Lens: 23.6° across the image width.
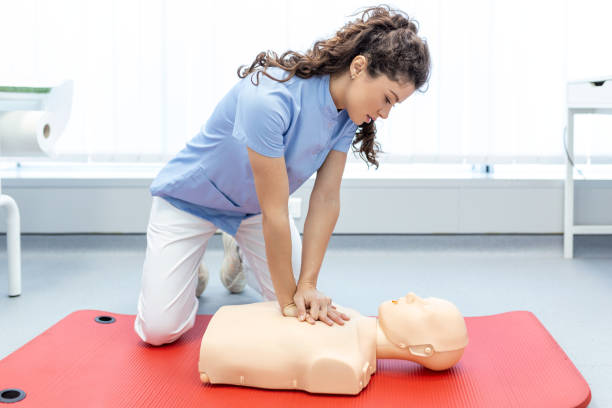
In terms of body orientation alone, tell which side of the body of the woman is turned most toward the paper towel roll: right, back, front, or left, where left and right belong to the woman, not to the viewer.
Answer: back

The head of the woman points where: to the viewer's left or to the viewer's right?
to the viewer's right
